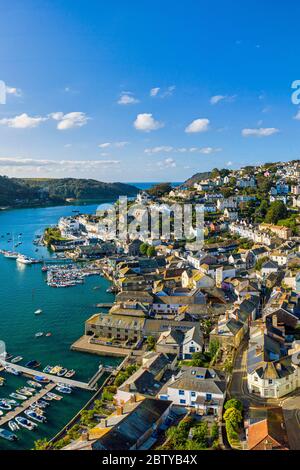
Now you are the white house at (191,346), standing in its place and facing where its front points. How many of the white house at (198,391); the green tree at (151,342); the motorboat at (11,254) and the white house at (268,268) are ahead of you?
1

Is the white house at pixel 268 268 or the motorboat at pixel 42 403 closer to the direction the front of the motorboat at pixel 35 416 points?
the white house

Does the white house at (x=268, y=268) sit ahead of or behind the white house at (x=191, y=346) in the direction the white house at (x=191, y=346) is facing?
behind

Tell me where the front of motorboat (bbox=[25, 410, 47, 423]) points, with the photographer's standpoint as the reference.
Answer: facing away from the viewer and to the left of the viewer

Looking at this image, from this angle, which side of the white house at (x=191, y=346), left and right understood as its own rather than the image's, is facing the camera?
front

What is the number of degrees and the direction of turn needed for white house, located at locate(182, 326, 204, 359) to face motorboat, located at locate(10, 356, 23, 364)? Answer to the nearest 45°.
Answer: approximately 90° to its right

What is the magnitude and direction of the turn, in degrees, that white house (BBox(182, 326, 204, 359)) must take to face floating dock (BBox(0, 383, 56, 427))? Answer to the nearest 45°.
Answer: approximately 45° to its right

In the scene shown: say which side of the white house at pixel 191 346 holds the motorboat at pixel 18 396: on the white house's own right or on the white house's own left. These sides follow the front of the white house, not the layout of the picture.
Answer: on the white house's own right

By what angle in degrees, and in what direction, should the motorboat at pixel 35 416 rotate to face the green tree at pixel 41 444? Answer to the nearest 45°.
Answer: approximately 135° to its left

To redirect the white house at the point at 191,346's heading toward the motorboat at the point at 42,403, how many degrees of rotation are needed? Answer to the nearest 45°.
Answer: approximately 45° to its right

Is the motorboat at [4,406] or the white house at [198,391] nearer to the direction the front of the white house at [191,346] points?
the white house

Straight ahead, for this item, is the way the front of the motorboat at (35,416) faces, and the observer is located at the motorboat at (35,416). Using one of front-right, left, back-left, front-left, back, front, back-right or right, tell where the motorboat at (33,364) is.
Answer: front-right

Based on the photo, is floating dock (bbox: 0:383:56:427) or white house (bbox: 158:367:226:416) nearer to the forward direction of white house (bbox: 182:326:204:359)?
the white house
